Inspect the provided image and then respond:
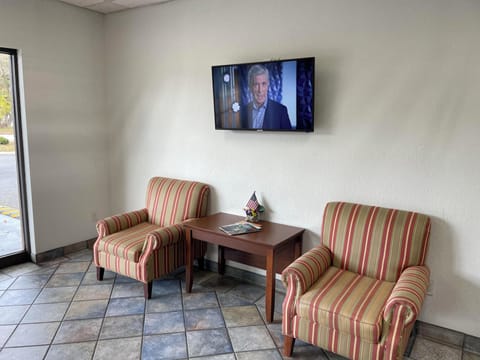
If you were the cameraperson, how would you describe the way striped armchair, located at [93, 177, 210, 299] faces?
facing the viewer and to the left of the viewer

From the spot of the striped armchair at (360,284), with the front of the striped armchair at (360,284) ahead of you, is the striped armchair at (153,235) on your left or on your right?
on your right

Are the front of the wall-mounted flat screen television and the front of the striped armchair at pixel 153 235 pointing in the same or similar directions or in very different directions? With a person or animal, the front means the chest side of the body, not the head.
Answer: same or similar directions

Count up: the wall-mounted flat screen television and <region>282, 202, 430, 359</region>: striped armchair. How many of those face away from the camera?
0

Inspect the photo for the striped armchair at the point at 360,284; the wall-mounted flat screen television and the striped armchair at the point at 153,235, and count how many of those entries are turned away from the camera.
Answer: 0

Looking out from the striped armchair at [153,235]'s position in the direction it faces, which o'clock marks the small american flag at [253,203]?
The small american flag is roughly at 8 o'clock from the striped armchair.

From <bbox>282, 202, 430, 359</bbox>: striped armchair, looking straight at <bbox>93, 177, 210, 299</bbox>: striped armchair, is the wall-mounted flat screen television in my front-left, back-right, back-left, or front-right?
front-right

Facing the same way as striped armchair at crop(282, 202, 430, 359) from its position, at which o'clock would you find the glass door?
The glass door is roughly at 2 o'clock from the striped armchair.

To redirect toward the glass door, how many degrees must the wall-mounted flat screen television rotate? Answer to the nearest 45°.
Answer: approximately 45° to its right

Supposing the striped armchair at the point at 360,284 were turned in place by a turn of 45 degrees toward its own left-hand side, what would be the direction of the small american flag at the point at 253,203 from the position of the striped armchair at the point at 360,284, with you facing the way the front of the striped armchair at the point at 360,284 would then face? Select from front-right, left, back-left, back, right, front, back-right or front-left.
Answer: back-right

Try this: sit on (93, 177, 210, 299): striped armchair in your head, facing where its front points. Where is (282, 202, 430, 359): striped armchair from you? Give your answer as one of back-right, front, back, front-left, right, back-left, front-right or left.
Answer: left

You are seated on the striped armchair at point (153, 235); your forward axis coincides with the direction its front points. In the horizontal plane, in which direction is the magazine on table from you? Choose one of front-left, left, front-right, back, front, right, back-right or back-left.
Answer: left

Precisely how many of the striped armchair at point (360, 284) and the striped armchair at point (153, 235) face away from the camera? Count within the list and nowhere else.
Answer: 0

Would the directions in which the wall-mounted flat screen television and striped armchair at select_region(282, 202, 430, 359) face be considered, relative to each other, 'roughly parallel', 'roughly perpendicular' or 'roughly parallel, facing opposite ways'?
roughly parallel
